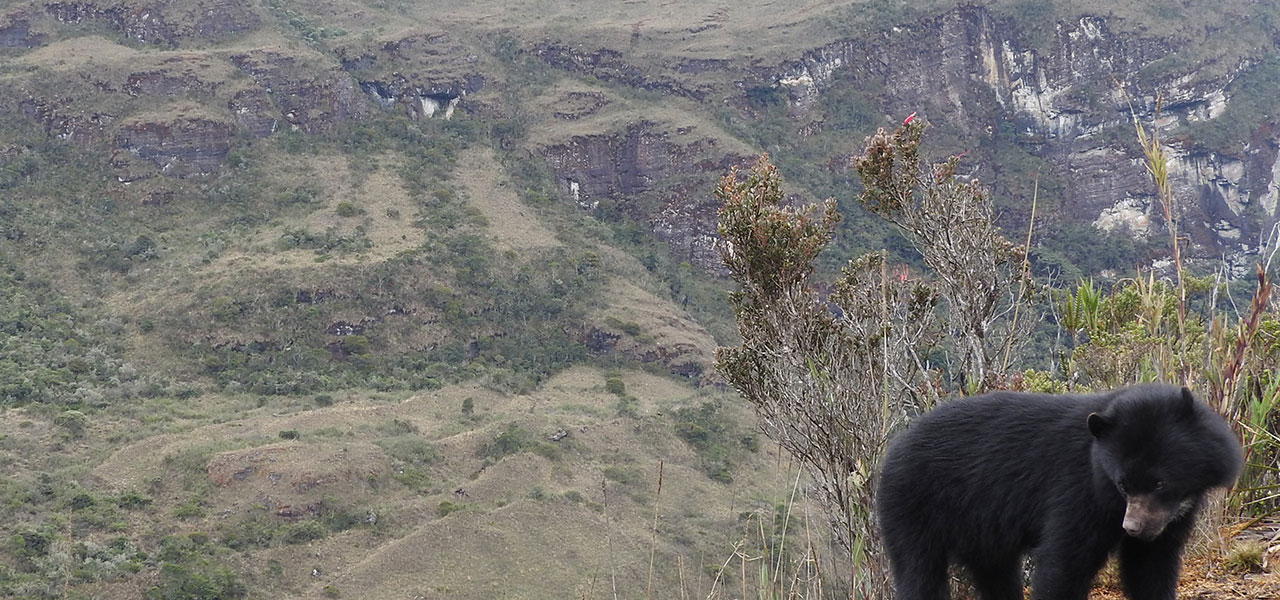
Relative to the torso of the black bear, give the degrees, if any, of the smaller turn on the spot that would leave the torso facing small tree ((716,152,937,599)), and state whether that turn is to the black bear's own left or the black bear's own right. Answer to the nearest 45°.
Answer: approximately 180°

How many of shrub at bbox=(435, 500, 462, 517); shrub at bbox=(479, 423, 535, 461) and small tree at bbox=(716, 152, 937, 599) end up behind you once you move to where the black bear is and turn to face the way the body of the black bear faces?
3

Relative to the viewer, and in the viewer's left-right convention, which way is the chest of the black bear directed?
facing the viewer and to the right of the viewer

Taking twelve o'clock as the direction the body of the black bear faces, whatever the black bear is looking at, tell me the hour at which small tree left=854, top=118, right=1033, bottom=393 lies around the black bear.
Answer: The small tree is roughly at 7 o'clock from the black bear.

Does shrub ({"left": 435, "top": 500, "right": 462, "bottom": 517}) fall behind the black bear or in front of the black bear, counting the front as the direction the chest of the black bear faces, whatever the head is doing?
behind

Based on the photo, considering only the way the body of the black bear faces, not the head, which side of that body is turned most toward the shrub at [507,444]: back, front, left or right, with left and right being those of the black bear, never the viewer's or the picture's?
back
